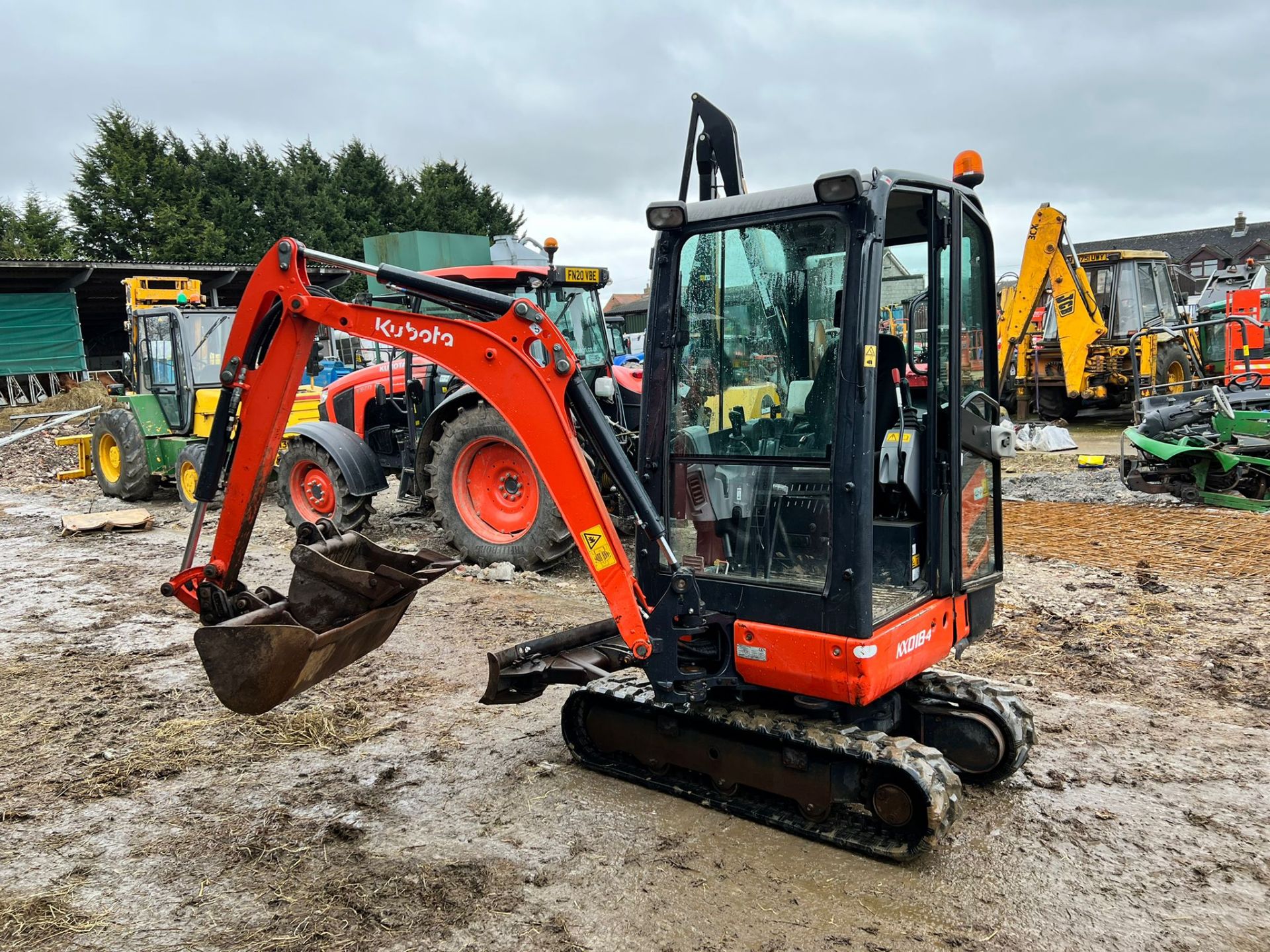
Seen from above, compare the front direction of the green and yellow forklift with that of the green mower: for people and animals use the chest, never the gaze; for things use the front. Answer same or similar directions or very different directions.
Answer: very different directions

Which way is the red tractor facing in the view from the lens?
facing away from the viewer and to the left of the viewer

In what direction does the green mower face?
to the viewer's left

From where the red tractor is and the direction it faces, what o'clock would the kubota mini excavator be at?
The kubota mini excavator is roughly at 7 o'clock from the red tractor.

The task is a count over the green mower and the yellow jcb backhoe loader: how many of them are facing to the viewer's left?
1

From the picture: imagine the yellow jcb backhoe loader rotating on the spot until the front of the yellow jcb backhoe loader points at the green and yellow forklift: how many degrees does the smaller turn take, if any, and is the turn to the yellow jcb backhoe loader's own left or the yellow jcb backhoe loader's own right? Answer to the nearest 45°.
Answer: approximately 180°

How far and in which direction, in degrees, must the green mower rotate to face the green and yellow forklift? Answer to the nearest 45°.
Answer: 0° — it already faces it

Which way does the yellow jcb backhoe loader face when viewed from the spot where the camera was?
facing away from the viewer and to the right of the viewer

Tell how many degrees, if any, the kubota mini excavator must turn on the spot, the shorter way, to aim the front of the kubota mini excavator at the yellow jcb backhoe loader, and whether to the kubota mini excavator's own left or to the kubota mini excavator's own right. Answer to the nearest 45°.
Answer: approximately 180°

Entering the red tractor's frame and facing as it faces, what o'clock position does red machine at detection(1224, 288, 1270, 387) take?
The red machine is roughly at 4 o'clock from the red tractor.

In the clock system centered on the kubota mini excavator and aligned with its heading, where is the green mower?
The green mower is roughly at 6 o'clock from the kubota mini excavator.
